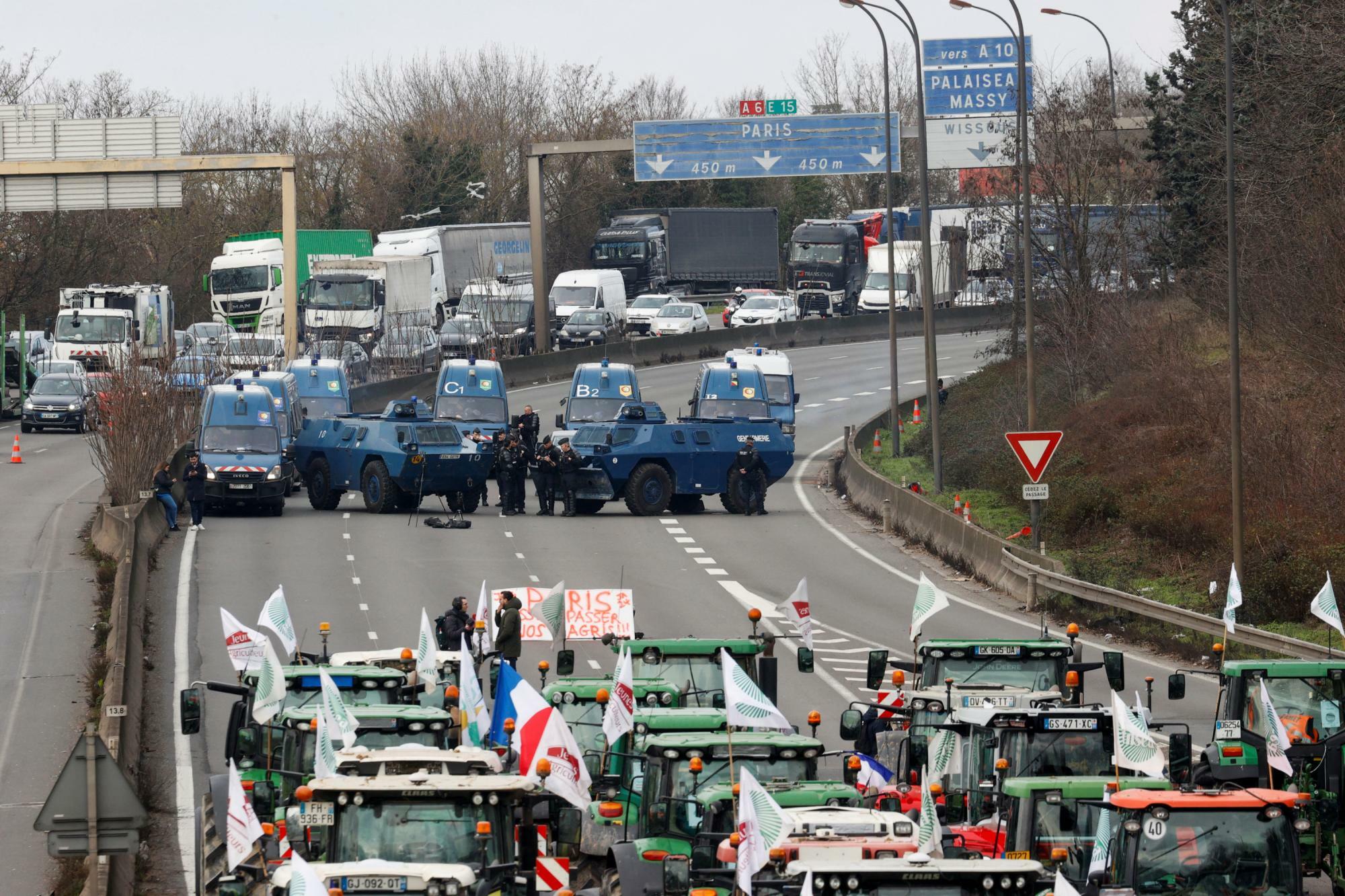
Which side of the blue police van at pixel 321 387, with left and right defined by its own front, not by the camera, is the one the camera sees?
front

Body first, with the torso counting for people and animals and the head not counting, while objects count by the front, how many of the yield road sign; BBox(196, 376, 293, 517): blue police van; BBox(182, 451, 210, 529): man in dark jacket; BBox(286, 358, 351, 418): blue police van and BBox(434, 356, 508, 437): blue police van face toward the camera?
5

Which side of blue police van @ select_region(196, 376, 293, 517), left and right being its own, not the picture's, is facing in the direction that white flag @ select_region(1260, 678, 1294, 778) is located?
front

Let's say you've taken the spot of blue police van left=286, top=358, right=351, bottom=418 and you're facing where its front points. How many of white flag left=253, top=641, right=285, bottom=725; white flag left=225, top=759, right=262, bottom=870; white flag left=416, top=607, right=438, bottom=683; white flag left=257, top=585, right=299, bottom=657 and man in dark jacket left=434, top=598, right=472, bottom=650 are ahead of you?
5

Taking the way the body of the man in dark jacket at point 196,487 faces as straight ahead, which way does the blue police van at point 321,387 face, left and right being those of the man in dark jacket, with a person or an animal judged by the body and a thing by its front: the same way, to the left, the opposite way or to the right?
the same way

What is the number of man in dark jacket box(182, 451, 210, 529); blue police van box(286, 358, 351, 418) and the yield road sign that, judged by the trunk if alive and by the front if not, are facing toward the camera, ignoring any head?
3

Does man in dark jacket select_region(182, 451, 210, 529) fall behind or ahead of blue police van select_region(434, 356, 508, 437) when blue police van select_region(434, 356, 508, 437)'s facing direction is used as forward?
ahead

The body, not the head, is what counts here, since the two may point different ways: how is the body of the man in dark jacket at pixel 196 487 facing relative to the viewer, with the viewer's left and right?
facing the viewer

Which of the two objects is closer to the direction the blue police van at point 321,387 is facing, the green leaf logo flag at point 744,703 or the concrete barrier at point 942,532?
the green leaf logo flag

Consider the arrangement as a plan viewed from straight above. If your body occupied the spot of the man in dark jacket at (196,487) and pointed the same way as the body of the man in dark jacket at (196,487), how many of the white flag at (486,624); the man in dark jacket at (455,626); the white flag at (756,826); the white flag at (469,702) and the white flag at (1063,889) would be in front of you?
5

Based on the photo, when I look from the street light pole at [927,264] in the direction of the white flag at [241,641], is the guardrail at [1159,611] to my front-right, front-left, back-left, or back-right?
front-left

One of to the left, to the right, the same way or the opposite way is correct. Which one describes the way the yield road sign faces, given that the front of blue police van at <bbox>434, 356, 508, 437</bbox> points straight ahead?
the same way

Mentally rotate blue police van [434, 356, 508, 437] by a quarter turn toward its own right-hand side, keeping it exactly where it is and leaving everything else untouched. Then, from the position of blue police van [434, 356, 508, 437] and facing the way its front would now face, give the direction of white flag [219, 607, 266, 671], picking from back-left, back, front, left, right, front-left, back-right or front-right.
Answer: left

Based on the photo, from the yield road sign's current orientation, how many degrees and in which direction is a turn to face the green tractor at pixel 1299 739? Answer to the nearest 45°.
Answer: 0° — it already faces it
